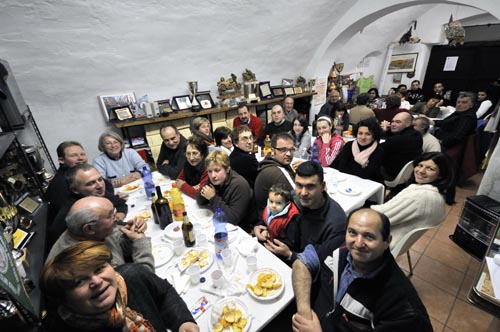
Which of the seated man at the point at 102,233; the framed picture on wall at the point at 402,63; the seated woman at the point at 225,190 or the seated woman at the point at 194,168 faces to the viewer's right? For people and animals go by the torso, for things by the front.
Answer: the seated man

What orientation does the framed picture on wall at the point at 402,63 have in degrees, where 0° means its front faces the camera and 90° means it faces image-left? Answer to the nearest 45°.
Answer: approximately 0°

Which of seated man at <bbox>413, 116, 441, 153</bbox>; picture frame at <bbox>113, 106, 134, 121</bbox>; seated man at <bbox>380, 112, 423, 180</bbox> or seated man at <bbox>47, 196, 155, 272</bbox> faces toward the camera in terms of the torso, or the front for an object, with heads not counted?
the picture frame

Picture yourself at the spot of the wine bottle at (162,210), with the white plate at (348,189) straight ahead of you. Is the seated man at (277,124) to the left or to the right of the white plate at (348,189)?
left

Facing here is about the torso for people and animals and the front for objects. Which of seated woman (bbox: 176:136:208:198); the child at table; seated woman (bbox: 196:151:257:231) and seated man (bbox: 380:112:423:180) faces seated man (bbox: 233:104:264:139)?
seated man (bbox: 380:112:423:180)

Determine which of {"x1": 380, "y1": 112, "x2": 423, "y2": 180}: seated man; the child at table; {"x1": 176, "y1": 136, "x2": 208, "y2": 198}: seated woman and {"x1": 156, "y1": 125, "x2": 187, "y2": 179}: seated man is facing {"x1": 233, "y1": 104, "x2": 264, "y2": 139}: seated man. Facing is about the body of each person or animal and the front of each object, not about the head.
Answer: {"x1": 380, "y1": 112, "x2": 423, "y2": 180}: seated man

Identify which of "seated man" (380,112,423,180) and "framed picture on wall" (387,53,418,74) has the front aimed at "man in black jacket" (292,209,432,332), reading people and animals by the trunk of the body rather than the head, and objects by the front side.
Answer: the framed picture on wall

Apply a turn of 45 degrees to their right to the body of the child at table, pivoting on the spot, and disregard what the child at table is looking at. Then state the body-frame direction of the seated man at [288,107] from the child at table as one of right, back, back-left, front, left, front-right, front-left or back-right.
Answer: right

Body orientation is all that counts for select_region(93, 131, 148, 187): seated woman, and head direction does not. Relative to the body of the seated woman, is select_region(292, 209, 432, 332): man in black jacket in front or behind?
in front

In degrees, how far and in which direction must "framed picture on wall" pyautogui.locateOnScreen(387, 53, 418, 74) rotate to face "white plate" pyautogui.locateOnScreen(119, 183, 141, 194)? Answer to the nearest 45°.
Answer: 0° — it already faces it

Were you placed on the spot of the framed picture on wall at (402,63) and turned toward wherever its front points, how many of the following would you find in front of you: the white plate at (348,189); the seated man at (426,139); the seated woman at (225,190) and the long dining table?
4

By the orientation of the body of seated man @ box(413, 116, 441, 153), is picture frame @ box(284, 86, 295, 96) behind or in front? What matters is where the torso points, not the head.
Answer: in front
